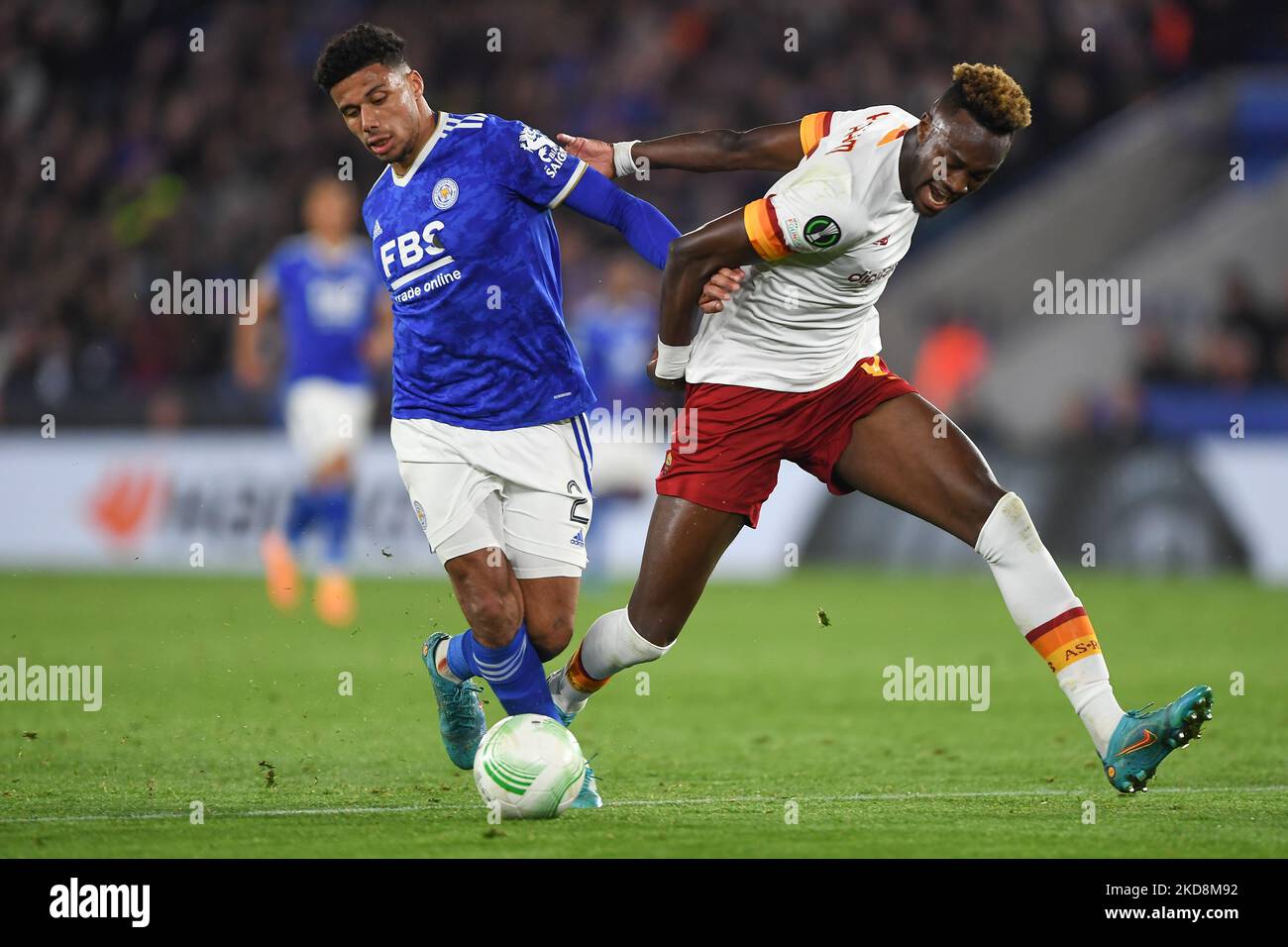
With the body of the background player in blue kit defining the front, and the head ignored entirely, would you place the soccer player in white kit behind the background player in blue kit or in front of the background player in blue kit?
in front

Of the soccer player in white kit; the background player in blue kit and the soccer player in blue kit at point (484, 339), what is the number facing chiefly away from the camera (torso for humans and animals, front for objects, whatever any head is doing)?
0

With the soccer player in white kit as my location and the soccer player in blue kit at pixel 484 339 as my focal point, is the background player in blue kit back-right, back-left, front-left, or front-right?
front-right

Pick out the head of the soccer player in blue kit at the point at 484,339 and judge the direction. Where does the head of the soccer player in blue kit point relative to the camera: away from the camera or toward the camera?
toward the camera

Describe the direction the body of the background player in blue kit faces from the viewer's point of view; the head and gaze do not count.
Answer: toward the camera

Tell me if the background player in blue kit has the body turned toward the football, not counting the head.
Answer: yes

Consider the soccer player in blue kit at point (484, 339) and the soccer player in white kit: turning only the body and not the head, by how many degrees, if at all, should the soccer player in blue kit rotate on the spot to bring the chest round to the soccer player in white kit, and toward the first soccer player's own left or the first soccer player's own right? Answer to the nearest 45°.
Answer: approximately 135° to the first soccer player's own left

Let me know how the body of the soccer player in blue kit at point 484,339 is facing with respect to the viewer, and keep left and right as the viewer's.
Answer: facing the viewer and to the left of the viewer

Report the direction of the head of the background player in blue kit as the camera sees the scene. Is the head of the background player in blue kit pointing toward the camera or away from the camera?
toward the camera

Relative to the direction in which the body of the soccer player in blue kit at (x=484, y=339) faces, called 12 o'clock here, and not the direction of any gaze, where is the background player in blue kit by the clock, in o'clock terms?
The background player in blue kit is roughly at 4 o'clock from the soccer player in blue kit.
